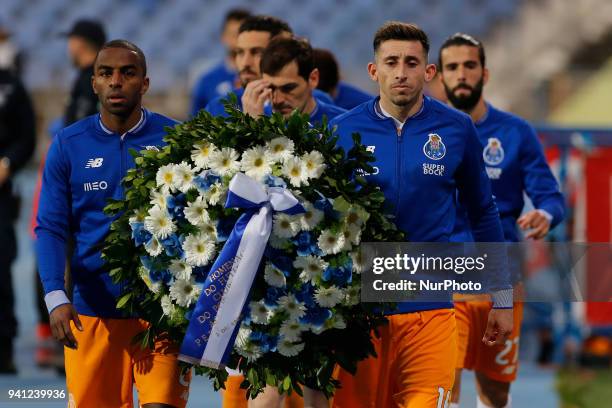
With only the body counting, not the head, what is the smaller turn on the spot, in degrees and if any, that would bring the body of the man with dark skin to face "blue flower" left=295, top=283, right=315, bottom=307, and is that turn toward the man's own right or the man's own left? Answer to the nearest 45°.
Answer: approximately 45° to the man's own left

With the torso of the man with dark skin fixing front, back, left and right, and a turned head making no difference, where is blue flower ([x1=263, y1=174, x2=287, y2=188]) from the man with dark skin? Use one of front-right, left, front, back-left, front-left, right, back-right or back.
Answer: front-left

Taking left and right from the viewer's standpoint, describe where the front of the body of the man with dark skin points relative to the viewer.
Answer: facing the viewer

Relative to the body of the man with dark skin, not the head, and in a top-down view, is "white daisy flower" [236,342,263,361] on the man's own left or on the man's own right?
on the man's own left

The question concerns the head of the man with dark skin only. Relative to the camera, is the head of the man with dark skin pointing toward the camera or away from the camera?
toward the camera
